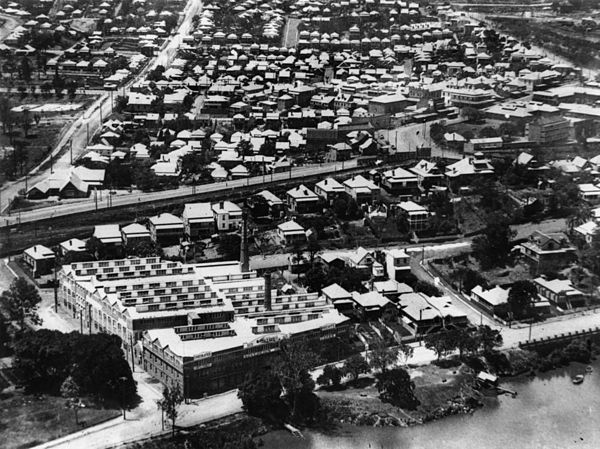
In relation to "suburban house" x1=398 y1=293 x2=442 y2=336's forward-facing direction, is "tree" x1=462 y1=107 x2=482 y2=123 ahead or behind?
behind

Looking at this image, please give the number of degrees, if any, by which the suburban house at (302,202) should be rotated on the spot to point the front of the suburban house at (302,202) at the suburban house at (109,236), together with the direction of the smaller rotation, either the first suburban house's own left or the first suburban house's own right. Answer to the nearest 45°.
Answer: approximately 45° to the first suburban house's own right

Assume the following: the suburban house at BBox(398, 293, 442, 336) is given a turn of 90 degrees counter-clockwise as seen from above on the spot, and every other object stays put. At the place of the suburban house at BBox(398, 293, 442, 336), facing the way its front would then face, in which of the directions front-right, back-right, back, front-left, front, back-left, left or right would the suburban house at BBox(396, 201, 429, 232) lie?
back-left

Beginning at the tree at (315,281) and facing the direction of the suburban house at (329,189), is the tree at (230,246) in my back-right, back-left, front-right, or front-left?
front-left

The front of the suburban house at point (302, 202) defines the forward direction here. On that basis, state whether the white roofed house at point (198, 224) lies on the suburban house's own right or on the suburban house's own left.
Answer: on the suburban house's own right

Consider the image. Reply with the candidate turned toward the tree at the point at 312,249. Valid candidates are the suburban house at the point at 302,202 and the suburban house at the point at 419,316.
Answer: the suburban house at the point at 302,202

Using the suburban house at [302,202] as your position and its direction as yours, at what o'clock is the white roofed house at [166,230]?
The white roofed house is roughly at 2 o'clock from the suburban house.

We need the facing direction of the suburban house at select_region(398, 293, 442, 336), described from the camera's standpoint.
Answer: facing the viewer and to the left of the viewer

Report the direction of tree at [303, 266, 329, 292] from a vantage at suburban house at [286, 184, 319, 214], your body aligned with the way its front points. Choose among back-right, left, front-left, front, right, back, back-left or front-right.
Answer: front

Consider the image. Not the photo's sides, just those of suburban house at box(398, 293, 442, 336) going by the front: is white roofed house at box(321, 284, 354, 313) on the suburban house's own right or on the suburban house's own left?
on the suburban house's own right

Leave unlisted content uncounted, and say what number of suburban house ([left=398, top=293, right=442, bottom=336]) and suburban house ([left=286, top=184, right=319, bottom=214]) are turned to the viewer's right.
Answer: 0

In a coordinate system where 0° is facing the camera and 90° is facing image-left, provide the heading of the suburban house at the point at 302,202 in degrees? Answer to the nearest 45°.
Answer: approximately 0°

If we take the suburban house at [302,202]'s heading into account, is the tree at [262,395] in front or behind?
in front

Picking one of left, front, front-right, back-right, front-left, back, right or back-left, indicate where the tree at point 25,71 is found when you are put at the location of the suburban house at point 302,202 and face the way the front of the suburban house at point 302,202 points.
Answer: back-right
